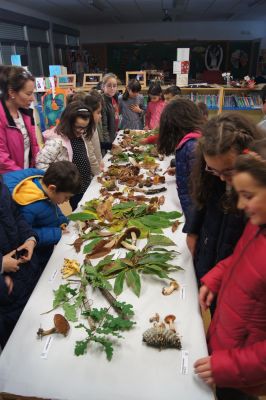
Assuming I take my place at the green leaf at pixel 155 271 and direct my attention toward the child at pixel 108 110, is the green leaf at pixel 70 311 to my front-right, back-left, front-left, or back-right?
back-left

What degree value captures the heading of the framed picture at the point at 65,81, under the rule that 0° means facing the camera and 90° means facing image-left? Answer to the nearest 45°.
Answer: approximately 0°

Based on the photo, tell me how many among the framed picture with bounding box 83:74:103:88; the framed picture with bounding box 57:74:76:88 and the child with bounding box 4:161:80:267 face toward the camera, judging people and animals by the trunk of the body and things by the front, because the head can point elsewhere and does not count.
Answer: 2

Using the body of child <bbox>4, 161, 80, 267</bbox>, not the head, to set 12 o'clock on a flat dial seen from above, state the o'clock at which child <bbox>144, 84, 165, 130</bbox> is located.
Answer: child <bbox>144, 84, 165, 130</bbox> is roughly at 10 o'clock from child <bbox>4, 161, 80, 267</bbox>.

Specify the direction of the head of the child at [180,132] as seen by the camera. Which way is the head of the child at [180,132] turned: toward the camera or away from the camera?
away from the camera

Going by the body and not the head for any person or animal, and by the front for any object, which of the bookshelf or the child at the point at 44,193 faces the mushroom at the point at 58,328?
the bookshelf

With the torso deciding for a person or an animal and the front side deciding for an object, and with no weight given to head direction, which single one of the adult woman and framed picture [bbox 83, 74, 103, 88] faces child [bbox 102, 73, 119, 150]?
the framed picture

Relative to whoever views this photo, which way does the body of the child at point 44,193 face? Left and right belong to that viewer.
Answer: facing to the right of the viewer

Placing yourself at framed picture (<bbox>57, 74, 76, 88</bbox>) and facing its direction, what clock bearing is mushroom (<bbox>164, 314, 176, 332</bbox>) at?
The mushroom is roughly at 12 o'clock from the framed picture.
